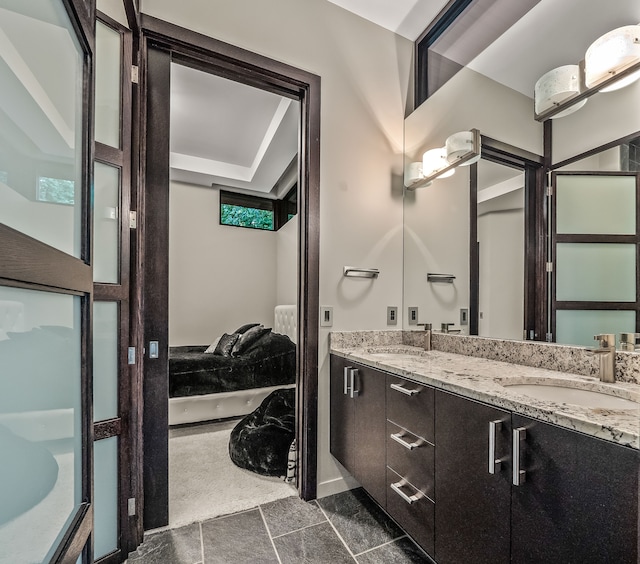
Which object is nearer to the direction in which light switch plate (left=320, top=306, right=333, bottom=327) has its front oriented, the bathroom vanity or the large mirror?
the bathroom vanity

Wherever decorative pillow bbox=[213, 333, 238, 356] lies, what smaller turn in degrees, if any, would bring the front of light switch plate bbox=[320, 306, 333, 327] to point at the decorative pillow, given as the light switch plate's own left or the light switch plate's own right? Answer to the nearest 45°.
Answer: approximately 135° to the light switch plate's own right

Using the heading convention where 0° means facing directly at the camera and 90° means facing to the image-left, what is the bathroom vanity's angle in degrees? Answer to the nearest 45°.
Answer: approximately 45°

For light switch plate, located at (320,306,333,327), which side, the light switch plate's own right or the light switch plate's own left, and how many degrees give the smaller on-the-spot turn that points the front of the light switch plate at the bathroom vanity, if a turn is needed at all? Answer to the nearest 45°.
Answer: approximately 45° to the light switch plate's own left

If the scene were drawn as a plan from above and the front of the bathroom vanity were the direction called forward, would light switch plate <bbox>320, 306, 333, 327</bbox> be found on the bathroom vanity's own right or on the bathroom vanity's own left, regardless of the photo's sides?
on the bathroom vanity's own right

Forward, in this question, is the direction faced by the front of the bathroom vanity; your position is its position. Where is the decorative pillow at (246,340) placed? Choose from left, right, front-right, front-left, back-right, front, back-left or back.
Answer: right

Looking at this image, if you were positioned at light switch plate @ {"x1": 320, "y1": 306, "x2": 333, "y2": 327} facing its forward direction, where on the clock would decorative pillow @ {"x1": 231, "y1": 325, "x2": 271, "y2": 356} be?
The decorative pillow is roughly at 5 o'clock from the light switch plate.

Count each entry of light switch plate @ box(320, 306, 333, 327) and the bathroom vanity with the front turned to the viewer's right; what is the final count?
0

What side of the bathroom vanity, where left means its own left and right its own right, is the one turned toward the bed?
right

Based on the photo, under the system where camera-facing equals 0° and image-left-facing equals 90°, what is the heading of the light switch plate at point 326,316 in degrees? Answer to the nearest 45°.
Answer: approximately 0°
